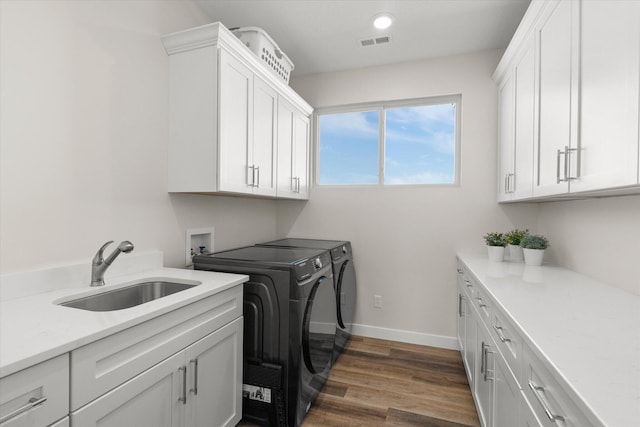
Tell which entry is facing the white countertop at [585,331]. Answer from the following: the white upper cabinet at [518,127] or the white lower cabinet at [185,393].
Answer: the white lower cabinet

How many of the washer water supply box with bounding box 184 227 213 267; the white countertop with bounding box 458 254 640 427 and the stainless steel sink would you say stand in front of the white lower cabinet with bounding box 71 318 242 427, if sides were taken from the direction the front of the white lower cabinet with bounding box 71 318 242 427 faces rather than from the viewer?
1

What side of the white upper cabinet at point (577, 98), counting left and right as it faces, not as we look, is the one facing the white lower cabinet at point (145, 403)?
front

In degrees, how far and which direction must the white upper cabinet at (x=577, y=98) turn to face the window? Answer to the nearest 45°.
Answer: approximately 90° to its right

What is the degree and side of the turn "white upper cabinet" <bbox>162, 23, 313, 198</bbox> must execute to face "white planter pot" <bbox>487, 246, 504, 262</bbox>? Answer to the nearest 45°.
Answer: approximately 45° to its left

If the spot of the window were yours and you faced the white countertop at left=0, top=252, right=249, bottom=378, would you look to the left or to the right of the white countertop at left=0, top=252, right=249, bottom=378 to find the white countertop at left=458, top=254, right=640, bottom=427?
left

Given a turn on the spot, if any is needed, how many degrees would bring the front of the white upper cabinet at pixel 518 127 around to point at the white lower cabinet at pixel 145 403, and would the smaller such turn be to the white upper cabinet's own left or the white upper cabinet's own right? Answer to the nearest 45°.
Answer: approximately 45° to the white upper cabinet's own left

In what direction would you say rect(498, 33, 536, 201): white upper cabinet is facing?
to the viewer's left

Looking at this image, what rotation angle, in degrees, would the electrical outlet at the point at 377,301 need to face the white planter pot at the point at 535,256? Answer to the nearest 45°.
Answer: approximately 45° to its left

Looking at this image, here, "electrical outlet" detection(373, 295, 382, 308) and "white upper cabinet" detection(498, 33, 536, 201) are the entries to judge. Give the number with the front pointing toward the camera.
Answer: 1

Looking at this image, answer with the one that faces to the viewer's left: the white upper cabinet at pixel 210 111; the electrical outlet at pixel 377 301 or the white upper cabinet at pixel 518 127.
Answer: the white upper cabinet at pixel 518 127

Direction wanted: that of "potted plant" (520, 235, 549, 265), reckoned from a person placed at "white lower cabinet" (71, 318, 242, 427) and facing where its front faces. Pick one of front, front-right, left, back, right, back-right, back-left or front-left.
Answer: front-left

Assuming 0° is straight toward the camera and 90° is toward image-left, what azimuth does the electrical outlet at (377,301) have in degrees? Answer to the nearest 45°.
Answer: approximately 0°

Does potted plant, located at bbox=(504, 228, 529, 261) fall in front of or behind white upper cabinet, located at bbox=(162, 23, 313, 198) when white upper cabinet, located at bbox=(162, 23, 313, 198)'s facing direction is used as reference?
in front

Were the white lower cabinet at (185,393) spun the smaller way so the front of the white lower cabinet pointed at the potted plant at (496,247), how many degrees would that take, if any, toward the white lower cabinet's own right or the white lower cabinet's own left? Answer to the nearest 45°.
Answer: approximately 45° to the white lower cabinet's own left

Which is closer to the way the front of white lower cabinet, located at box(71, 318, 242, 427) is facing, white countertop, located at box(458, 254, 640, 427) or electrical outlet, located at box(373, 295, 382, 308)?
the white countertop

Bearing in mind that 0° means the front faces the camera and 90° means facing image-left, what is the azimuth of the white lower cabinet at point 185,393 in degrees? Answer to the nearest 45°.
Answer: approximately 315°

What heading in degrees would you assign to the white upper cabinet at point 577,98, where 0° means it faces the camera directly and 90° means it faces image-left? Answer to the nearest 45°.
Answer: approximately 45°
